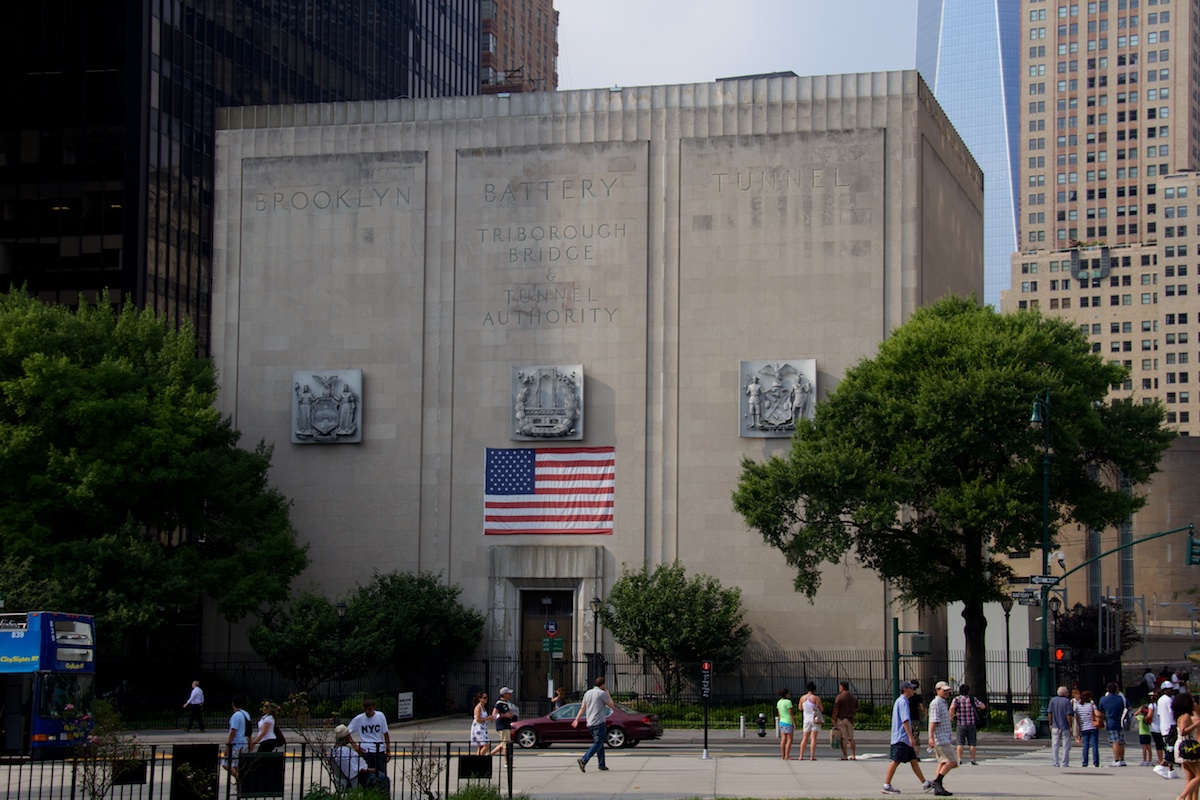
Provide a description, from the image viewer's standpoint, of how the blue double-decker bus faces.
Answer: facing the viewer and to the right of the viewer

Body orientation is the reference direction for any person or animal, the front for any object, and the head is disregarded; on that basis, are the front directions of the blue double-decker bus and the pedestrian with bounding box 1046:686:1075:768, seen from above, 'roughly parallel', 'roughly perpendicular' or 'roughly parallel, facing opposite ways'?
roughly perpendicular

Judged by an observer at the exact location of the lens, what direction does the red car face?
facing to the left of the viewer

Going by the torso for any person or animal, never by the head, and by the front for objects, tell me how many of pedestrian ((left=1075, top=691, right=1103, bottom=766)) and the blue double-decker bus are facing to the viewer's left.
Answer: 0

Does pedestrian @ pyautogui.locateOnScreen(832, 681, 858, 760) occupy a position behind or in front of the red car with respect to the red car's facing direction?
behind

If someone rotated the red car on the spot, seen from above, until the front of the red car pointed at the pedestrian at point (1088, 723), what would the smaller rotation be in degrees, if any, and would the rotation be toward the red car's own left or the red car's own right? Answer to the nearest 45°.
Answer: approximately 135° to the red car's own left

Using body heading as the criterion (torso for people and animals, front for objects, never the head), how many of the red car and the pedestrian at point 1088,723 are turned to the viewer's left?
1

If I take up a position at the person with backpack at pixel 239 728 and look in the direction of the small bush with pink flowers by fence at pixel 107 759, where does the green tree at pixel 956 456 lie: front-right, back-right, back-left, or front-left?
back-left

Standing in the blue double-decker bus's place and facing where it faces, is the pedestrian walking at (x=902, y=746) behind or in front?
in front

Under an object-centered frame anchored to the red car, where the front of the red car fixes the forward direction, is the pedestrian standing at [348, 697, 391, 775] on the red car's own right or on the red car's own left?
on the red car's own left

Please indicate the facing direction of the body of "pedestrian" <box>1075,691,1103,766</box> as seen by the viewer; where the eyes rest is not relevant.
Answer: away from the camera
